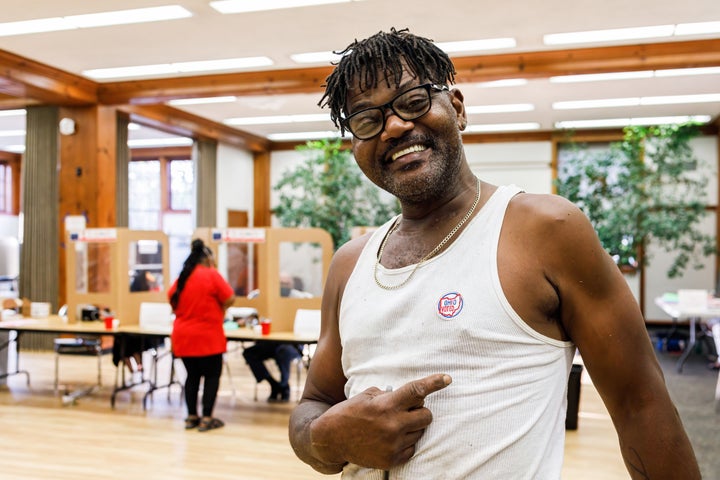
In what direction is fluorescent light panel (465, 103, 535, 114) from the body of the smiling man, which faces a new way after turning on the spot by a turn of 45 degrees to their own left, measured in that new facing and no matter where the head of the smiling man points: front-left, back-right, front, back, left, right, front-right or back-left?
back

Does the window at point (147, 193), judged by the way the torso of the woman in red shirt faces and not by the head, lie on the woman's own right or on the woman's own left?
on the woman's own left

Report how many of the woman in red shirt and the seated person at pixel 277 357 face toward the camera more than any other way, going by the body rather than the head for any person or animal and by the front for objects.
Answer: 1

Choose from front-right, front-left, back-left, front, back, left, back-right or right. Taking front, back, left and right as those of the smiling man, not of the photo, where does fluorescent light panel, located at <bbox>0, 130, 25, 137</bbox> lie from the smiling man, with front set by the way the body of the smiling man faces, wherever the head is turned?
right

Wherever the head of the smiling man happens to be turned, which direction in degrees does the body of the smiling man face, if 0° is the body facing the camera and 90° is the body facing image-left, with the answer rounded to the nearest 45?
approximately 45°

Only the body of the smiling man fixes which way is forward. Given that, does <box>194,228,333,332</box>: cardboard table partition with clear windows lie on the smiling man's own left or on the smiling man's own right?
on the smiling man's own right

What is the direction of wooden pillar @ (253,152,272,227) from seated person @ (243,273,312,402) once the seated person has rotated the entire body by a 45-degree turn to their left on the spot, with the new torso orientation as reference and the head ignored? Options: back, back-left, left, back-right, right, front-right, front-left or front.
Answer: back-left

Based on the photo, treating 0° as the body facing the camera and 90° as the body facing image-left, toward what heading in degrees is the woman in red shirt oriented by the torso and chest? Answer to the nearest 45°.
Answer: approximately 225°

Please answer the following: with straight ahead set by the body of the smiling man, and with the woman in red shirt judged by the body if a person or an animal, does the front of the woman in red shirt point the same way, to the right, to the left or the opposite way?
the opposite way
